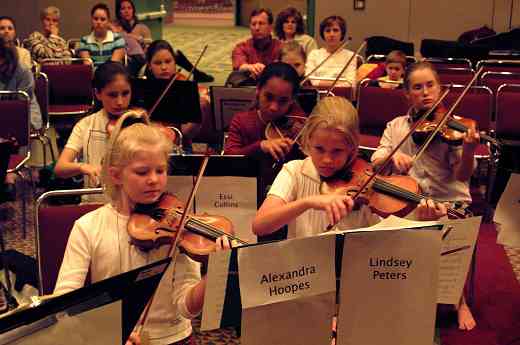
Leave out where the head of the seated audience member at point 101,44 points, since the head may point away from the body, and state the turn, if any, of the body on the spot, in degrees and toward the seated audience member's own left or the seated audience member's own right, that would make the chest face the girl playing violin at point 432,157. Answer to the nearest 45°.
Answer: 0° — they already face them

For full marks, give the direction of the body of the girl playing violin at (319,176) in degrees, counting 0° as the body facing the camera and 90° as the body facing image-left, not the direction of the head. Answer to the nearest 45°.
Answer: approximately 315°

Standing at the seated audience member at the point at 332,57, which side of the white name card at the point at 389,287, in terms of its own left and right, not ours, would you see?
back

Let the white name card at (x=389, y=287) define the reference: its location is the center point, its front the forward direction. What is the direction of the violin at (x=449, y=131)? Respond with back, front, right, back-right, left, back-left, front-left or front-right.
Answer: back

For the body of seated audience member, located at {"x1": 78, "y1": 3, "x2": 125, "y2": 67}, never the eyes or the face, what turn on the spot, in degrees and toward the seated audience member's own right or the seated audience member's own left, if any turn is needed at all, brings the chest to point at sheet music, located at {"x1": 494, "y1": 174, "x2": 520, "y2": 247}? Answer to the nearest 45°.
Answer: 0° — they already face it

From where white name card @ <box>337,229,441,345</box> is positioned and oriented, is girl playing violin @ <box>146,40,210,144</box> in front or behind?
behind

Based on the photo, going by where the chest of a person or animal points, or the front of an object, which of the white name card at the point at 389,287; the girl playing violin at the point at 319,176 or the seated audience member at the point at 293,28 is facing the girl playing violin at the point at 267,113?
the seated audience member

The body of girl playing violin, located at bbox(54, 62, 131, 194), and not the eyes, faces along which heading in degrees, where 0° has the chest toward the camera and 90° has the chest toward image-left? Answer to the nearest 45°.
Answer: approximately 315°

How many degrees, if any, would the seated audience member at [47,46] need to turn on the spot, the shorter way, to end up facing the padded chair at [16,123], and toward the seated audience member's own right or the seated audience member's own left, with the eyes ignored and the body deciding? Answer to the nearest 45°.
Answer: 0° — they already face it
